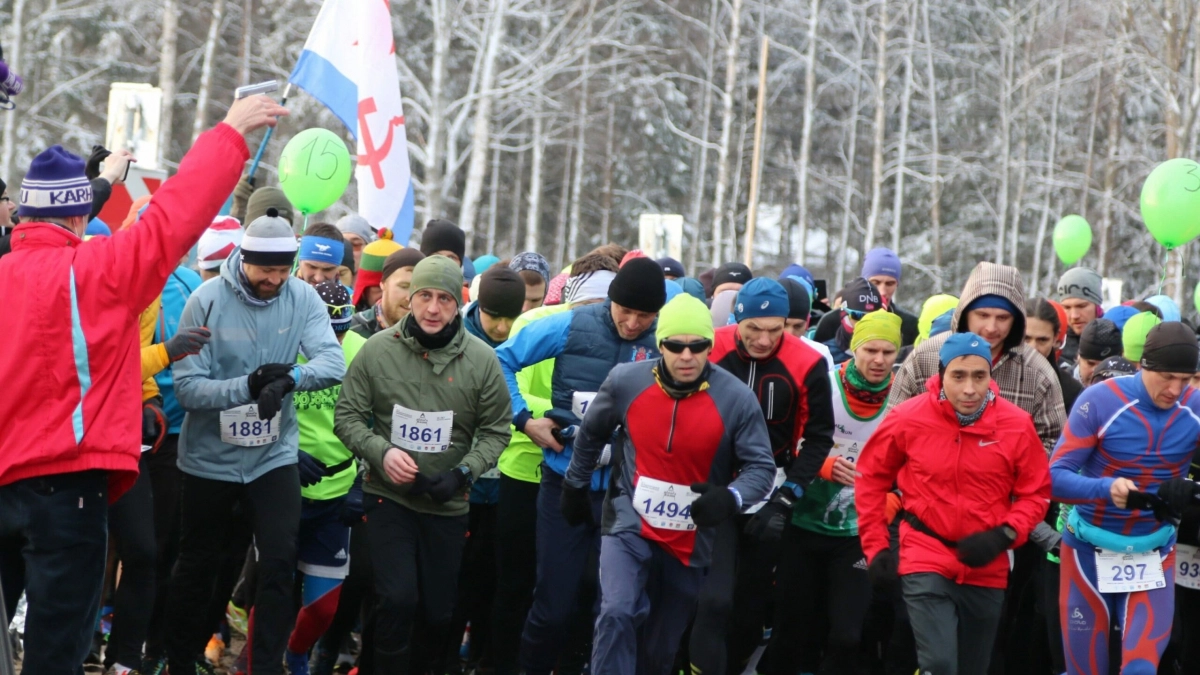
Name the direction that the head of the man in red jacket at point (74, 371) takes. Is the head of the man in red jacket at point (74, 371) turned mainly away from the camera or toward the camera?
away from the camera

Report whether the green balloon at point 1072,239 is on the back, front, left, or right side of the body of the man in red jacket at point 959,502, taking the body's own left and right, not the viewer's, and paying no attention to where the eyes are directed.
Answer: back

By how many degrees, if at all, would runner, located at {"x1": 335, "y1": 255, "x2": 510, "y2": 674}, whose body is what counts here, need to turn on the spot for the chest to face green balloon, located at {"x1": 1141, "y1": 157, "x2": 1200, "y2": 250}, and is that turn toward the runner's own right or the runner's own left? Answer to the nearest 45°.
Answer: approximately 135° to the runner's own left

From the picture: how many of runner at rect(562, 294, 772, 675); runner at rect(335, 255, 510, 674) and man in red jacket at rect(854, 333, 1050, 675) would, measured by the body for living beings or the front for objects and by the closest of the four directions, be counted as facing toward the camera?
3

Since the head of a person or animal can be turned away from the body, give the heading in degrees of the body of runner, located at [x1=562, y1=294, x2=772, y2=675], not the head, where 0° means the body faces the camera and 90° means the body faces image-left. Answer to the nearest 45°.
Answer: approximately 0°

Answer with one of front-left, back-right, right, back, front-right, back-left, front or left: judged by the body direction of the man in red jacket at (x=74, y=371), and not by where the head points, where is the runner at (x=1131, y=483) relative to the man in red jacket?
front-right

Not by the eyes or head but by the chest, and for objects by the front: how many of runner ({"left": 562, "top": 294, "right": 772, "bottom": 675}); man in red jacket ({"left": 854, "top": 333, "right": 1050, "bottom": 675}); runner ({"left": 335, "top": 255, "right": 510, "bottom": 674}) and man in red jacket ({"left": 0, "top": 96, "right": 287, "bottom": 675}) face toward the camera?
3

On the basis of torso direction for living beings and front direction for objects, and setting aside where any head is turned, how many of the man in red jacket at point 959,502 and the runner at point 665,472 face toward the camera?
2

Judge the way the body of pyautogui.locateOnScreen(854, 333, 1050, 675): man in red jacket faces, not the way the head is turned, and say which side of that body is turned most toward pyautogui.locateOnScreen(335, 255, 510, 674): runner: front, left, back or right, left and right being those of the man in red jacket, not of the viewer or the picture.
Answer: right

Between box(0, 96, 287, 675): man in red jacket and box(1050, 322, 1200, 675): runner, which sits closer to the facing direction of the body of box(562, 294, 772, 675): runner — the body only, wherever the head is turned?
the man in red jacket

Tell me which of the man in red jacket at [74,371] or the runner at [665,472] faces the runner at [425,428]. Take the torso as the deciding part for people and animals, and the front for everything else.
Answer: the man in red jacket

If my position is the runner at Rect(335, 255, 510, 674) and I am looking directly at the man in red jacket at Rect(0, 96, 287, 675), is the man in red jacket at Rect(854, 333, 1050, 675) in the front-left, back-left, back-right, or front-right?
back-left

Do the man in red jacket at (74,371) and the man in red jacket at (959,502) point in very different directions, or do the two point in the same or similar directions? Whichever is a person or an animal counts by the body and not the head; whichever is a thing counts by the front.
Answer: very different directions
